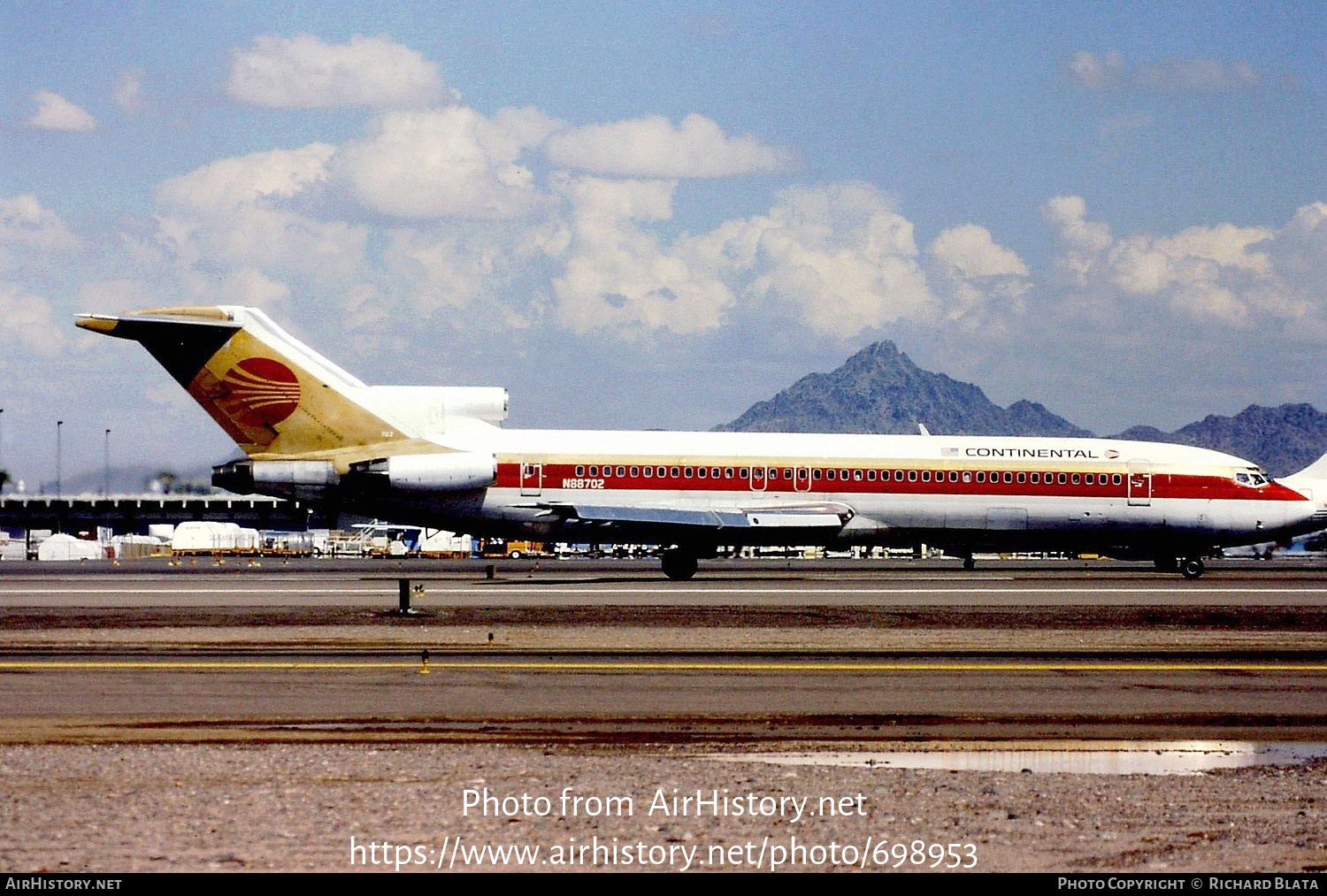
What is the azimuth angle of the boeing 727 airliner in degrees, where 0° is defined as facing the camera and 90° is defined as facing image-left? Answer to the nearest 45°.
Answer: approximately 270°
